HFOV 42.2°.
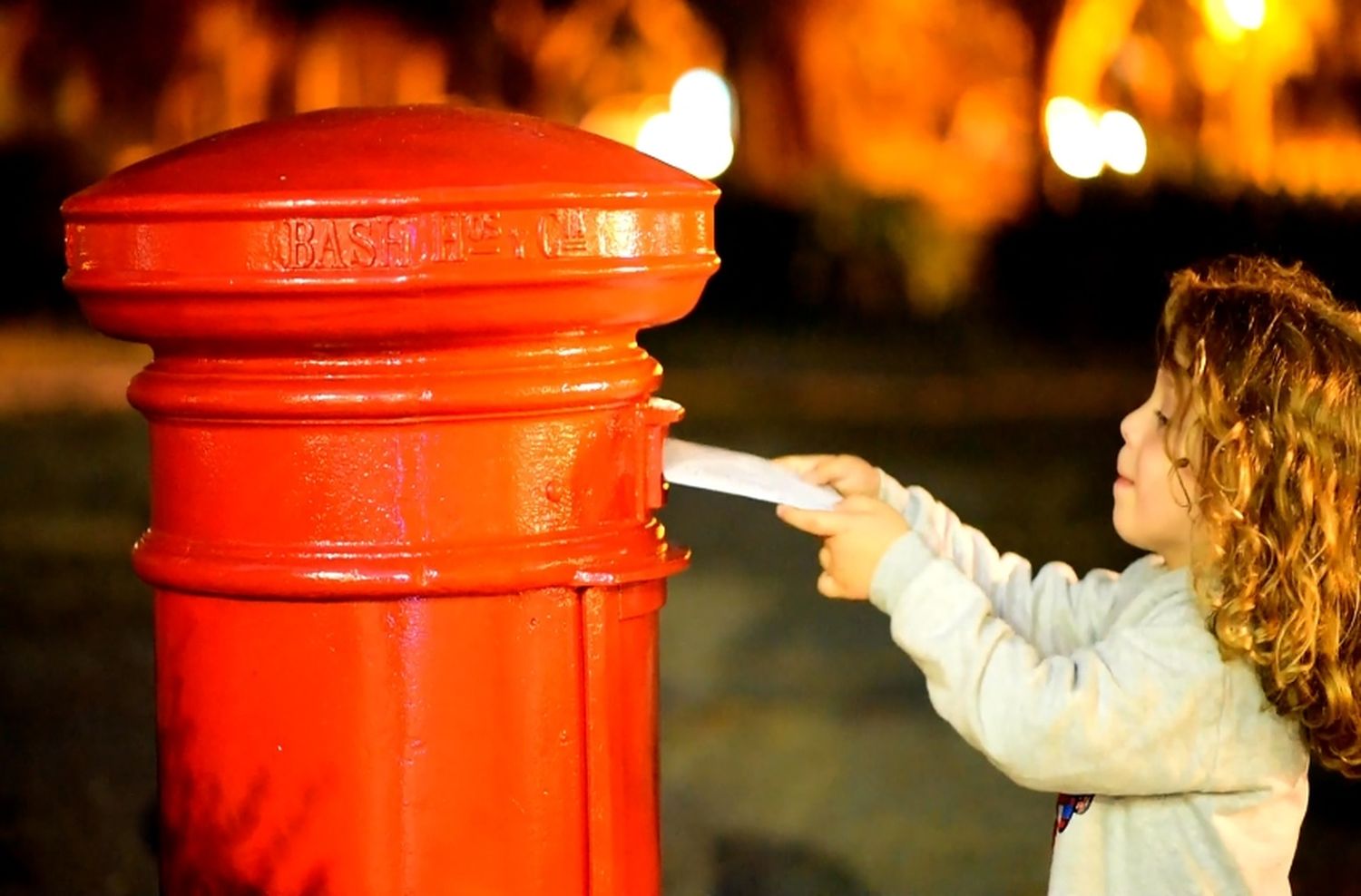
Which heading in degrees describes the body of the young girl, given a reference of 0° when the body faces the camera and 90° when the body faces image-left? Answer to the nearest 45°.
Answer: approximately 90°

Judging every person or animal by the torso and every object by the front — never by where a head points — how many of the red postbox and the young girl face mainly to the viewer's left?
1

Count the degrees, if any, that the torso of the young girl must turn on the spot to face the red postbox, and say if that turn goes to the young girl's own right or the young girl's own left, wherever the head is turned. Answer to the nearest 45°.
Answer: approximately 45° to the young girl's own left

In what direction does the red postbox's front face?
to the viewer's right

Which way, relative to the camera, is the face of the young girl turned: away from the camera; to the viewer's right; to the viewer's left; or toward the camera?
to the viewer's left

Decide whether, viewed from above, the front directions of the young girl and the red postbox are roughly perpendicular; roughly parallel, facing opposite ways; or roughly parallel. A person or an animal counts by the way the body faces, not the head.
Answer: roughly parallel, facing opposite ways

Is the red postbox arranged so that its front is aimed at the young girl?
yes
